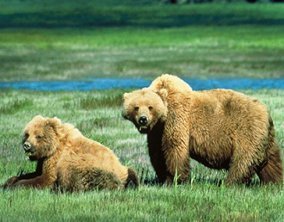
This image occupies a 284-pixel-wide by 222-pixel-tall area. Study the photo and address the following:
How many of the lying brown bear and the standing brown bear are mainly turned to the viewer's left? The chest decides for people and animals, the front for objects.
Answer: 2

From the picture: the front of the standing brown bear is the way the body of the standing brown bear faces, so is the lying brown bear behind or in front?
in front

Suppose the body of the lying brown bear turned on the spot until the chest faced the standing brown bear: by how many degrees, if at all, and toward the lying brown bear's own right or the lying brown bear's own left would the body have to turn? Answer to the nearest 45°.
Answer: approximately 180°

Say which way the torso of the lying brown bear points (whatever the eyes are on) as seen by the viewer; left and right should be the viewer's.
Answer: facing to the left of the viewer

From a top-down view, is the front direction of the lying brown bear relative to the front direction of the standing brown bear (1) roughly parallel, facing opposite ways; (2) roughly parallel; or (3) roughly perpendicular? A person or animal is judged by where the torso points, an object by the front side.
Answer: roughly parallel

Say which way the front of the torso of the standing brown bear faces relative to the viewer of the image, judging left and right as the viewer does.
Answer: facing to the left of the viewer
